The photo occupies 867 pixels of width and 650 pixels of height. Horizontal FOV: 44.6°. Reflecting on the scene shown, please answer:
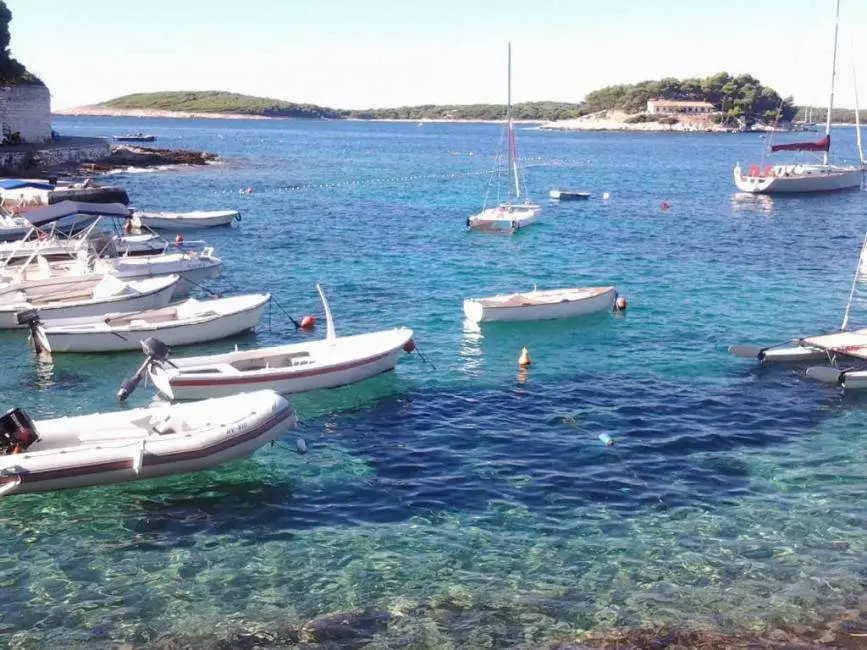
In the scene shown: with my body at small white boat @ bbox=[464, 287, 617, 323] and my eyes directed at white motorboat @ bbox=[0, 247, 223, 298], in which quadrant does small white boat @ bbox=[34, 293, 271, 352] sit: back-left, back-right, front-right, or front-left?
front-left

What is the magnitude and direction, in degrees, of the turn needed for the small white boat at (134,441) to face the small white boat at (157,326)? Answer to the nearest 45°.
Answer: approximately 90° to its left

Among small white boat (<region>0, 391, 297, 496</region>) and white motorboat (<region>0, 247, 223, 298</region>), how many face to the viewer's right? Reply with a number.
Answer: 2

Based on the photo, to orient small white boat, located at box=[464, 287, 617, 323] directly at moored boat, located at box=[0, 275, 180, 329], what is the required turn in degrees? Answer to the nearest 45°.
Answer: approximately 135° to its left

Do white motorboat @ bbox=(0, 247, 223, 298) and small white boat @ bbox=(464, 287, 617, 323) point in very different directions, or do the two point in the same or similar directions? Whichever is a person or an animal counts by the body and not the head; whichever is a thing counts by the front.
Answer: same or similar directions

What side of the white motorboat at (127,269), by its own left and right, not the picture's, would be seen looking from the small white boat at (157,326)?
right

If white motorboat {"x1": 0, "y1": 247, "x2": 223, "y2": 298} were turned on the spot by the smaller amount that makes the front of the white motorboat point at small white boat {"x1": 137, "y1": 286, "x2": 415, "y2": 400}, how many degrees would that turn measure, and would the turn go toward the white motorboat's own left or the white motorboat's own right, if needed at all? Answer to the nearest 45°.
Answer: approximately 90° to the white motorboat's own right

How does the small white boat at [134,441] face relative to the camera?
to the viewer's right

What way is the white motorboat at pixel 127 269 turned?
to the viewer's right

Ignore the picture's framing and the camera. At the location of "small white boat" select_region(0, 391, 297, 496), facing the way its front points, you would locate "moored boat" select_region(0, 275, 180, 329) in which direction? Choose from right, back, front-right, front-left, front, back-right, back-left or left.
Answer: left

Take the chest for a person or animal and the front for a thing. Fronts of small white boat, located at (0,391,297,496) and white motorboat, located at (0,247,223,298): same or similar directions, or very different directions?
same or similar directions

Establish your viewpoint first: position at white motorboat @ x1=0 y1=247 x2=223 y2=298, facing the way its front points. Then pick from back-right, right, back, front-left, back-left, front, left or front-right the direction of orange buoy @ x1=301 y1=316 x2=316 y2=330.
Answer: front-right

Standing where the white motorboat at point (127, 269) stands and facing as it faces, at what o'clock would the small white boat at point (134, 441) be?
The small white boat is roughly at 3 o'clock from the white motorboat.
